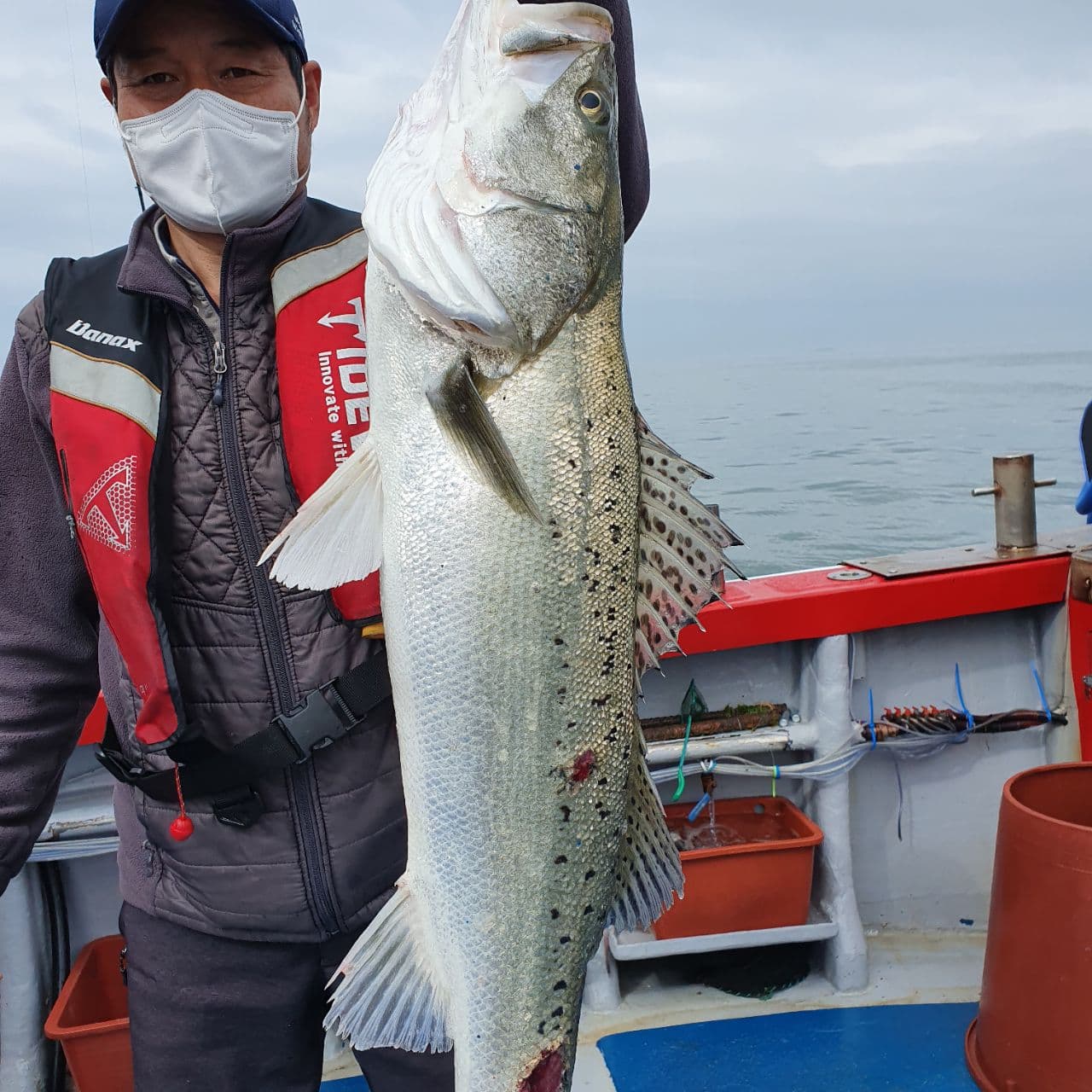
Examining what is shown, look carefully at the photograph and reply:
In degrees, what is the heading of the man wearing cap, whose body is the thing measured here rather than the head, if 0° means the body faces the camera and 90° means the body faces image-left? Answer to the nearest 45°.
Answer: approximately 0°

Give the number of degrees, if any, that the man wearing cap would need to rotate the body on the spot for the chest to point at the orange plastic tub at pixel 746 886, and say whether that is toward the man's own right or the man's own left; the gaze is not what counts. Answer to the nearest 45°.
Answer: approximately 135° to the man's own left

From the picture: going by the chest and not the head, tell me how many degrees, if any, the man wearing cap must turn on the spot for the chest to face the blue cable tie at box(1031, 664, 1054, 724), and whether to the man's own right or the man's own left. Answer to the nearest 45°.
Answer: approximately 135° to the man's own left

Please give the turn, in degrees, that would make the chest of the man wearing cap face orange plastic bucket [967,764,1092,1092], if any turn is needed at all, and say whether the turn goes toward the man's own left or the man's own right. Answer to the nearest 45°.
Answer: approximately 90° to the man's own left
